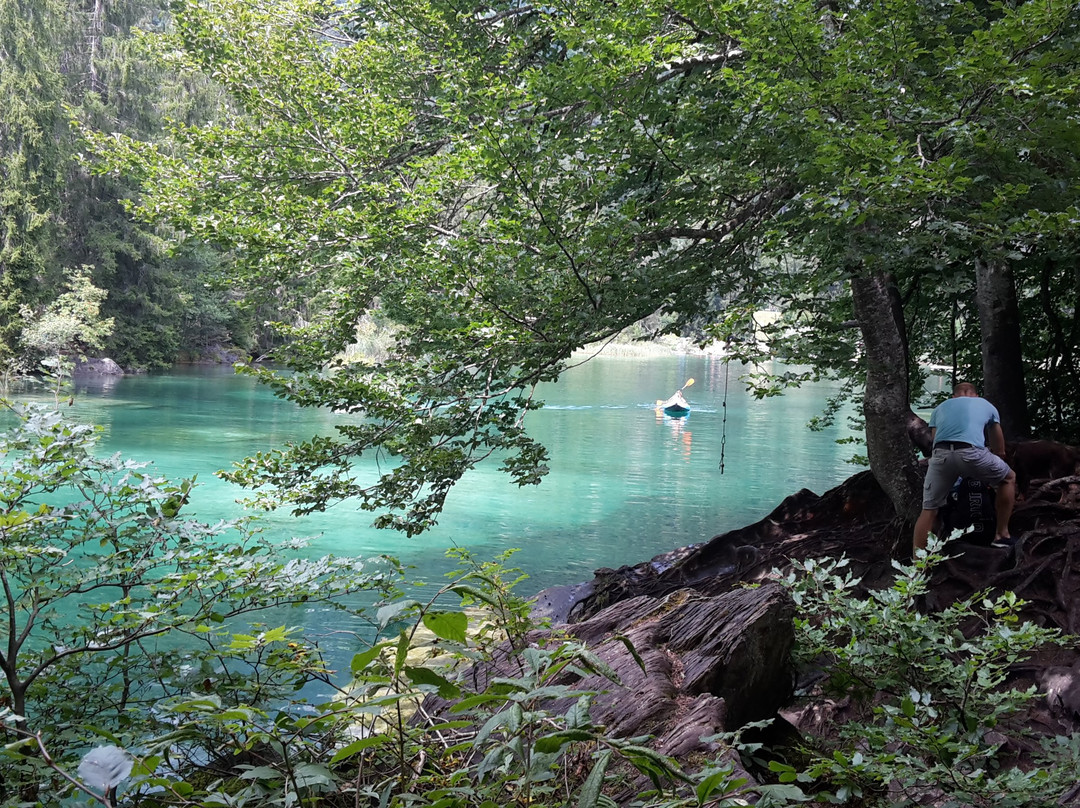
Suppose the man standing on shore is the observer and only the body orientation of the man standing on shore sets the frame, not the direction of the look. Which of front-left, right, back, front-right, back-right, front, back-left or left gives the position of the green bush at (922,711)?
back

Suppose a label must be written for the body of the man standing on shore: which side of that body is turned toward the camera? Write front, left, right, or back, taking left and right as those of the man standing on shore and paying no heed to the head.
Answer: back

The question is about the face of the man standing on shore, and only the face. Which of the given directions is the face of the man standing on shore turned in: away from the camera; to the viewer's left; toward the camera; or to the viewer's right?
away from the camera

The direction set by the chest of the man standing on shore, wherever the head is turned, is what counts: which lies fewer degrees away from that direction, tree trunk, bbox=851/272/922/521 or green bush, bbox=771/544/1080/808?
the tree trunk

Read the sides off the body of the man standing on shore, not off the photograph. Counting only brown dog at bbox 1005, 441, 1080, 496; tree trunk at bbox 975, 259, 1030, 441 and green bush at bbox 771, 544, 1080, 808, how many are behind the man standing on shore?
1
